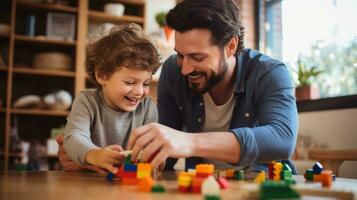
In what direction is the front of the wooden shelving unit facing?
toward the camera

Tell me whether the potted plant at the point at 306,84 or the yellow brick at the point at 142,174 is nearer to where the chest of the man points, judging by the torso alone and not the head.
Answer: the yellow brick

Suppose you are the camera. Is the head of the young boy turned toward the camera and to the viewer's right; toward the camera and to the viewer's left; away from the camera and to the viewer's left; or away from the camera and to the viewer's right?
toward the camera and to the viewer's right

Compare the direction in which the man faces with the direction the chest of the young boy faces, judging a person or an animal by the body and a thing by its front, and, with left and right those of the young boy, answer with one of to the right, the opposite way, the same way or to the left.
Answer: to the right

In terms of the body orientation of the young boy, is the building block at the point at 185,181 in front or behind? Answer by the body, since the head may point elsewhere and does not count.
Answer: in front

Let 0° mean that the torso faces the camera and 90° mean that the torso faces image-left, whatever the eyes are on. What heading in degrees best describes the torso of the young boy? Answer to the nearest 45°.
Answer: approximately 315°

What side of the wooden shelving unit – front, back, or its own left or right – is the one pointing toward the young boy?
front

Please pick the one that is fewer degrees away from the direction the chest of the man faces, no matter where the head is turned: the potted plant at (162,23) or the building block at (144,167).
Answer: the building block

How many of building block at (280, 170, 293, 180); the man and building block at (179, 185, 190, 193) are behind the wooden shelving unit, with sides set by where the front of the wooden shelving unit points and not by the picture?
0

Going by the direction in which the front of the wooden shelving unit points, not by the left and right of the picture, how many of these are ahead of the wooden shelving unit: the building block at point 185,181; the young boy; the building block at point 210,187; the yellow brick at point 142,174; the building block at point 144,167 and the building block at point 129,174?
6

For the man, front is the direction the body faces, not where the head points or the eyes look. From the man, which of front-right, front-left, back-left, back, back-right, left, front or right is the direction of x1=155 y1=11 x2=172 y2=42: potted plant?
back-right

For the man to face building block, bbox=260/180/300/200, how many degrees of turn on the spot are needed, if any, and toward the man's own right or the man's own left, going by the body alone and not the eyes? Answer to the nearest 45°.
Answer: approximately 45° to the man's own left

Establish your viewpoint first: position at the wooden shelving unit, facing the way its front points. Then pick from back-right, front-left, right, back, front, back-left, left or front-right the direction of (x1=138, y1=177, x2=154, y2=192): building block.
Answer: front

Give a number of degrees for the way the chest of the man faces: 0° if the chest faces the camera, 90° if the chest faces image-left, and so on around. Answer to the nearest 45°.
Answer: approximately 45°

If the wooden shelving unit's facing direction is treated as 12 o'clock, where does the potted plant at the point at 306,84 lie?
The potted plant is roughly at 10 o'clock from the wooden shelving unit.

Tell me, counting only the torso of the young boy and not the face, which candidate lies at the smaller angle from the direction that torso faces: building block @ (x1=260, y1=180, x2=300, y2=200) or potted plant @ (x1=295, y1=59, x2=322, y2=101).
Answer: the building block

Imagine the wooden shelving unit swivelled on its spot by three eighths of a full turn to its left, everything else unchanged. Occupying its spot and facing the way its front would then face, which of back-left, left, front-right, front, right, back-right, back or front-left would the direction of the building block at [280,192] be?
back-right

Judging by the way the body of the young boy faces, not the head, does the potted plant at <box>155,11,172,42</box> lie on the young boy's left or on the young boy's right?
on the young boy's left

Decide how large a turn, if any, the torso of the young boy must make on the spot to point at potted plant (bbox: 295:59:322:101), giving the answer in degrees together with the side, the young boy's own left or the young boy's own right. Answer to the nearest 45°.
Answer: approximately 90° to the young boy's own left
